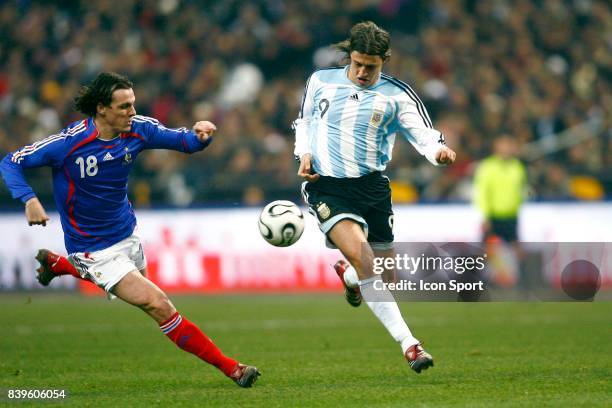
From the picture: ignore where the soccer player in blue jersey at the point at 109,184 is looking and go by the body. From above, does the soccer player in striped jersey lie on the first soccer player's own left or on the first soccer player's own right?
on the first soccer player's own left

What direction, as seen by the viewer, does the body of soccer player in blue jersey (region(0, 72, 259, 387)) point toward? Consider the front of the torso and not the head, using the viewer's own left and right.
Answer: facing the viewer and to the right of the viewer

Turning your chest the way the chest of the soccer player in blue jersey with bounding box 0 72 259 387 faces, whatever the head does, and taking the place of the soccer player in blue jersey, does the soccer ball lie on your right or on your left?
on your left
